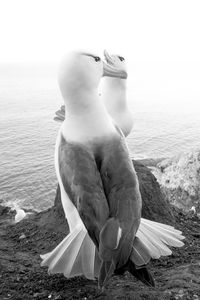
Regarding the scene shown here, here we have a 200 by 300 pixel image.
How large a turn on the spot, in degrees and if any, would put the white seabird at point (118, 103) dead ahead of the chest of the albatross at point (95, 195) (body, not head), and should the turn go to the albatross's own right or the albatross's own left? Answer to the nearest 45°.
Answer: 0° — it already faces it

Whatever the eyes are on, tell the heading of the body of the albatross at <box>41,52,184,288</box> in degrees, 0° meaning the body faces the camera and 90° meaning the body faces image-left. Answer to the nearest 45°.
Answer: approximately 180°
